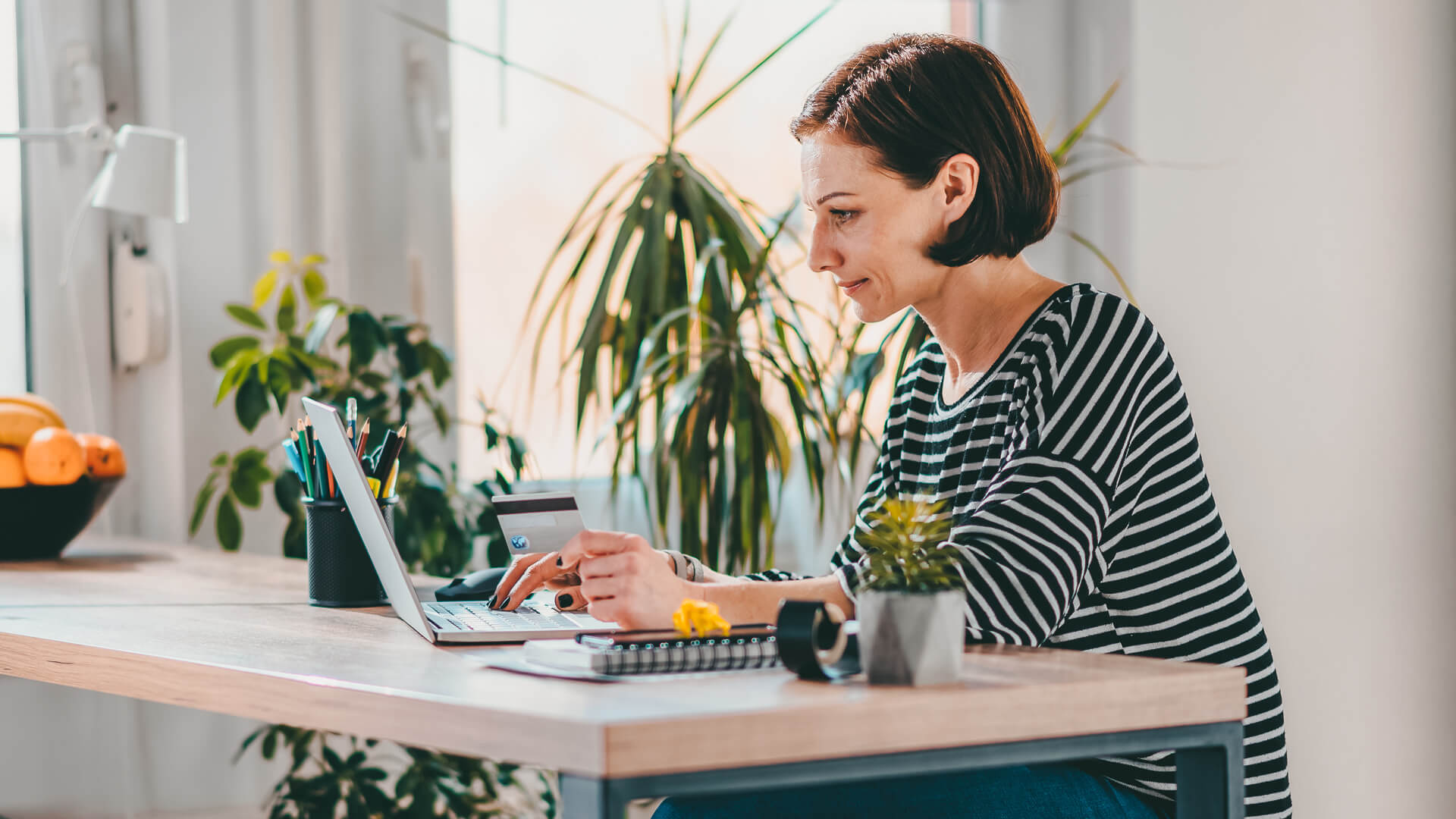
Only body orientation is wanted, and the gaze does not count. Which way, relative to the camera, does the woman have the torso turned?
to the viewer's left

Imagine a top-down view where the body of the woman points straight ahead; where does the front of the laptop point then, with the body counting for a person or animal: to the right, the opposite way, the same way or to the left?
the opposite way

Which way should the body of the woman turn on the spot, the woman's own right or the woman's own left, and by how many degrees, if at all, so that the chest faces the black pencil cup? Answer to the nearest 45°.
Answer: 0° — they already face it

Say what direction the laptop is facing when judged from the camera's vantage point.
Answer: facing to the right of the viewer

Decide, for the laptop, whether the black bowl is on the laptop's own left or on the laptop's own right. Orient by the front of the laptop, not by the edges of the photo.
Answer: on the laptop's own left

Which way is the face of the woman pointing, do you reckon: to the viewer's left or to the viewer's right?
to the viewer's left

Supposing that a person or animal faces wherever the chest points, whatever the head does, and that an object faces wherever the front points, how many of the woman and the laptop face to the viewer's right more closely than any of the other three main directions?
1

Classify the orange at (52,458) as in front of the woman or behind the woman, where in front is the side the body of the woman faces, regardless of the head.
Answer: in front

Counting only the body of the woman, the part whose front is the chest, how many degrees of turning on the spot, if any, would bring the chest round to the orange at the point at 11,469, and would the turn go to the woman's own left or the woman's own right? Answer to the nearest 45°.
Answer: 0° — they already face it

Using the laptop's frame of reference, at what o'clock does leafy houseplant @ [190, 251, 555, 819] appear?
The leafy houseplant is roughly at 9 o'clock from the laptop.
